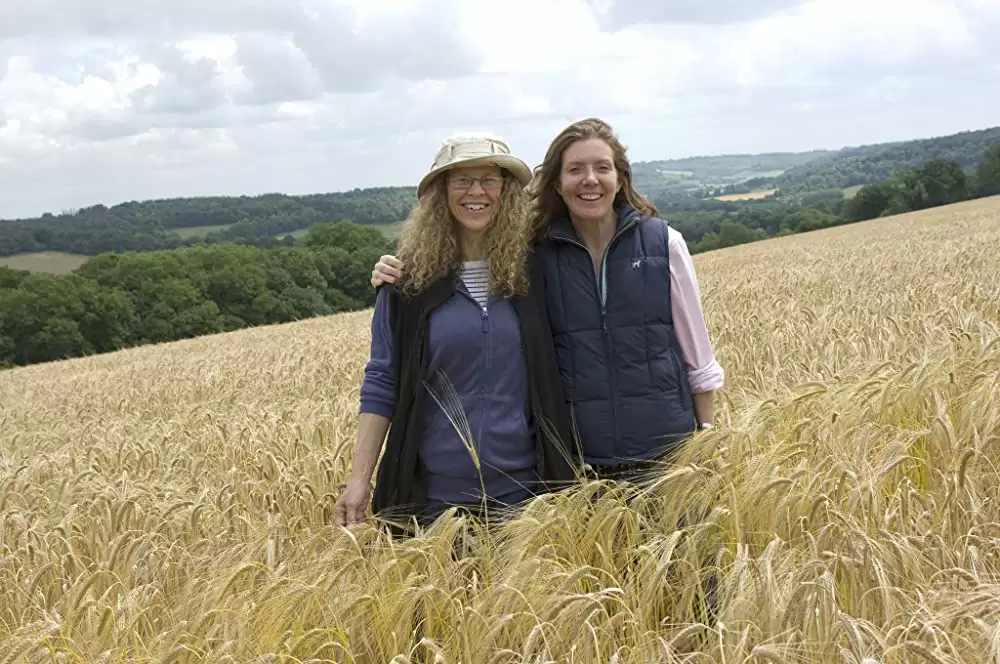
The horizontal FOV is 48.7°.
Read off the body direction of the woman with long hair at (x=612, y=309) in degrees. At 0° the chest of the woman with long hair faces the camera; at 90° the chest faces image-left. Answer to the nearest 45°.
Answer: approximately 0°

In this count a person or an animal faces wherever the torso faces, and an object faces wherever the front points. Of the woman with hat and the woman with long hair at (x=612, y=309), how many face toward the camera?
2

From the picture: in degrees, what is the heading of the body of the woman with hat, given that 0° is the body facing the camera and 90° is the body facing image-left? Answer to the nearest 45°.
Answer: approximately 0°
